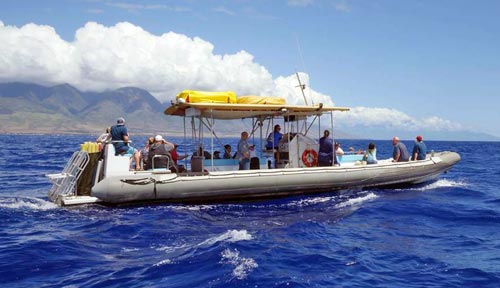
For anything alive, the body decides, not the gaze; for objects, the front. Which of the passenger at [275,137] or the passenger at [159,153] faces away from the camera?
the passenger at [159,153]

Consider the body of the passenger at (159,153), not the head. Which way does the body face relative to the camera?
away from the camera

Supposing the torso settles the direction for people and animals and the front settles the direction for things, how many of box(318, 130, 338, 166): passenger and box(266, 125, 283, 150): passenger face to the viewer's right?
1

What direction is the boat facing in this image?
to the viewer's right
